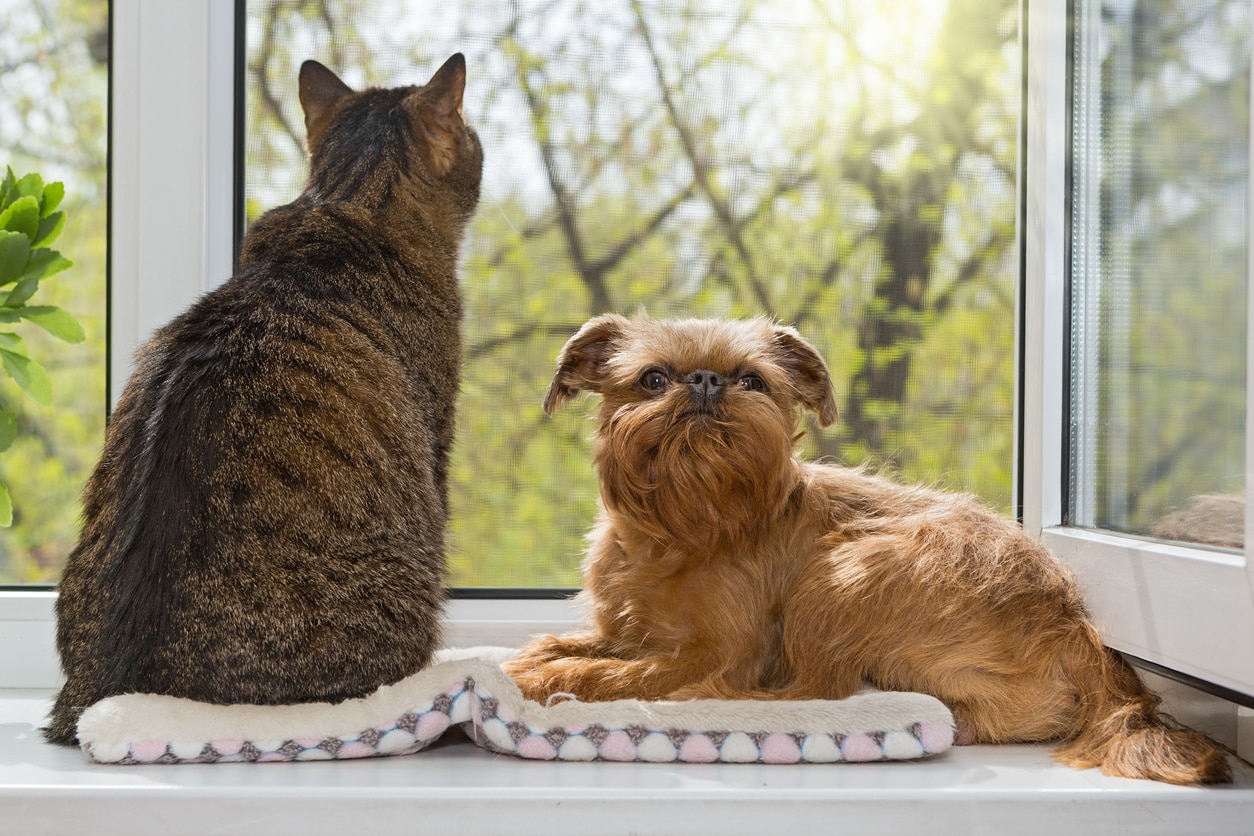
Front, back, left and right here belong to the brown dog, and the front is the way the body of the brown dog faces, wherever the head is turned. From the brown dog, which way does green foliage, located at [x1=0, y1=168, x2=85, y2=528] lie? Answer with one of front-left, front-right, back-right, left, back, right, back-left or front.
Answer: front

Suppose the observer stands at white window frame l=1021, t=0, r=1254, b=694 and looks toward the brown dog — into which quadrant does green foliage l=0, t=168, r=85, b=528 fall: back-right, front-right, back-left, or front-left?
front-right

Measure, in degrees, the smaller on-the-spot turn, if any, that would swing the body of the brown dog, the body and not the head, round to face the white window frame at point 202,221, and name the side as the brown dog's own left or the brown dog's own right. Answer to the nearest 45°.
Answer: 0° — it already faces it

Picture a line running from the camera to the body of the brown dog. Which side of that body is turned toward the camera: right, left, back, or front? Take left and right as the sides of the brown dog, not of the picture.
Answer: left
